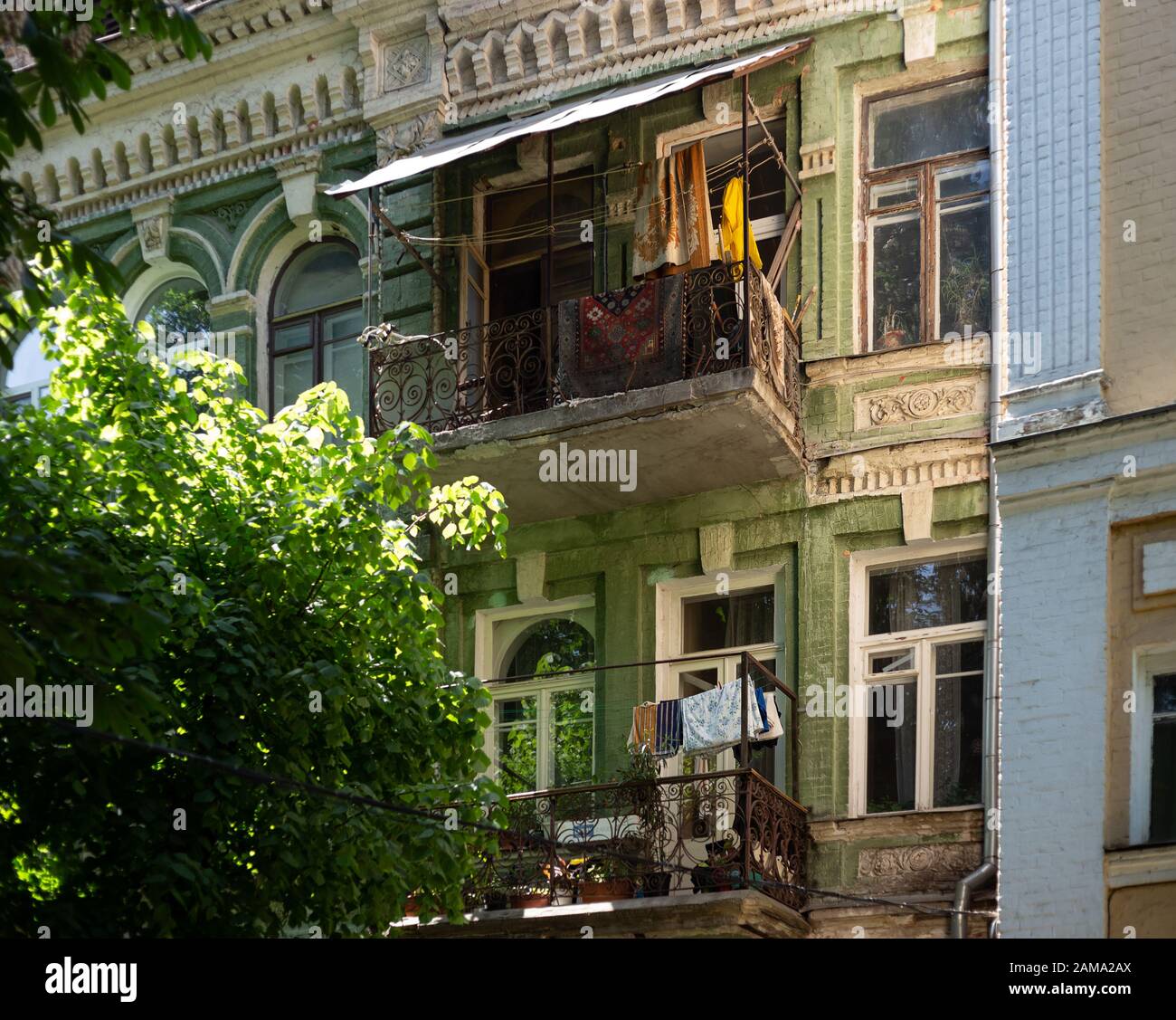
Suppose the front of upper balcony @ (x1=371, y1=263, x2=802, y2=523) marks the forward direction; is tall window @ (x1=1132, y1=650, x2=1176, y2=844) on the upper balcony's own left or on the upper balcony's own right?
on the upper balcony's own left

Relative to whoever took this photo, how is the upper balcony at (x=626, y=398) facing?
facing the viewer and to the left of the viewer
